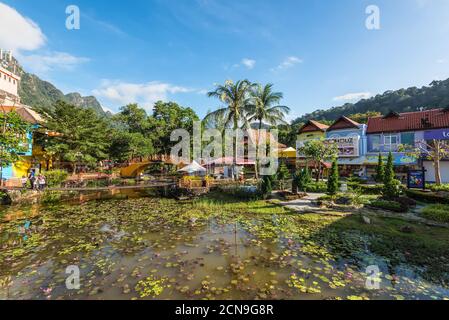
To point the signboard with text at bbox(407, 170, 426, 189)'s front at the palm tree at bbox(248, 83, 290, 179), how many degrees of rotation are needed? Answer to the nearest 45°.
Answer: approximately 90° to its right

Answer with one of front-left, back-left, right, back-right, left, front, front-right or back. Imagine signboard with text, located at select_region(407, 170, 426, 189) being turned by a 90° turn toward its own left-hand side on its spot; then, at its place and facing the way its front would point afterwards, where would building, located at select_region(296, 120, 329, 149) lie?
back-left

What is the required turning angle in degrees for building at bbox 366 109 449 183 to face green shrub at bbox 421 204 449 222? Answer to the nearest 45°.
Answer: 0° — it already faces it

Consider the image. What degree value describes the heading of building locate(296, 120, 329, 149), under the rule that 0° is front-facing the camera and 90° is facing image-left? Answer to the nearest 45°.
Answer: approximately 45°

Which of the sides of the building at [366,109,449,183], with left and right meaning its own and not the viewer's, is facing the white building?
right

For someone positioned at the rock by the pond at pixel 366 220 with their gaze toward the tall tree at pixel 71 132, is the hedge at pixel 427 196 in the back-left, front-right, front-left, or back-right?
back-right

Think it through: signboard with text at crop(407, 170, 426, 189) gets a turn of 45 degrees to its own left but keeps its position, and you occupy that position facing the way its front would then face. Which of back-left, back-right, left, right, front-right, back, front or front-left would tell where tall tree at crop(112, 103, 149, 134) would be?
back-right

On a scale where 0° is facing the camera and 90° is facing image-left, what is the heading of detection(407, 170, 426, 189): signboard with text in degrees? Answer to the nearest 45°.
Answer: approximately 0°

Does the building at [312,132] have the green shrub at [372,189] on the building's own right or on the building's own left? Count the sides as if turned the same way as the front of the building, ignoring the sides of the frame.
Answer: on the building's own left
